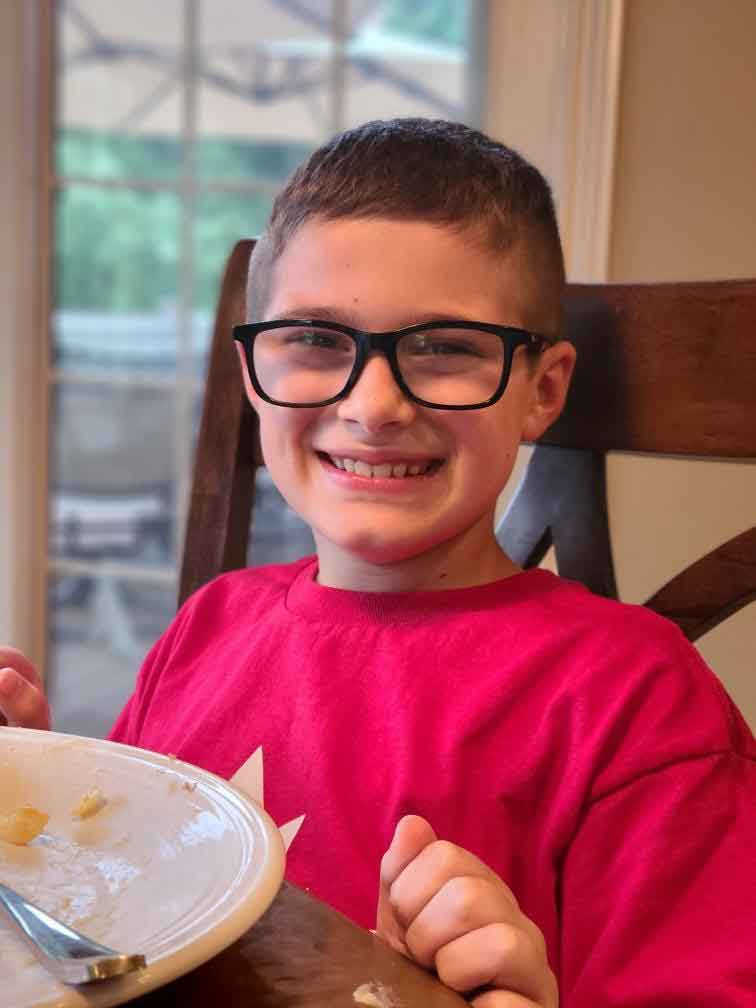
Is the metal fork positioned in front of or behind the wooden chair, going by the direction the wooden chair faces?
in front

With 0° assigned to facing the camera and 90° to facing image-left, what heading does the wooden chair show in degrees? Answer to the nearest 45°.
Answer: approximately 45°

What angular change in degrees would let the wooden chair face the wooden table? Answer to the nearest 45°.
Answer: approximately 45° to its left
